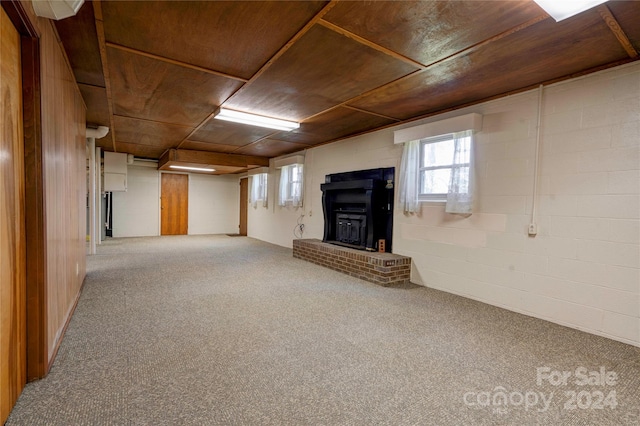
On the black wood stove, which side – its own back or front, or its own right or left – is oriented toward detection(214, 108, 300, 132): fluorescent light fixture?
front

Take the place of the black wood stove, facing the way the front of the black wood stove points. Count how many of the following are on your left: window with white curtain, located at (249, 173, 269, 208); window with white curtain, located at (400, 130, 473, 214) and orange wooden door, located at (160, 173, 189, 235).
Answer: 1

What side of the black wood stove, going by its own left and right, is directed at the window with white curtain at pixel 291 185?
right

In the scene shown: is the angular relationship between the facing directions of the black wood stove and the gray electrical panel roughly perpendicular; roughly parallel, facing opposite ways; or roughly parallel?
roughly perpendicular

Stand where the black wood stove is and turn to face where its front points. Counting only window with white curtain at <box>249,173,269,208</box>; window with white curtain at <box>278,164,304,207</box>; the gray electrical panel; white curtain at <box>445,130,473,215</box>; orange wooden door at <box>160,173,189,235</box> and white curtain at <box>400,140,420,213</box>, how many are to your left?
2

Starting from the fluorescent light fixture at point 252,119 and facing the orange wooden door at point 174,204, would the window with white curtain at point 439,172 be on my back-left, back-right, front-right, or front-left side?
back-right

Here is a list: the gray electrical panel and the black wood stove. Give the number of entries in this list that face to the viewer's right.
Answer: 0

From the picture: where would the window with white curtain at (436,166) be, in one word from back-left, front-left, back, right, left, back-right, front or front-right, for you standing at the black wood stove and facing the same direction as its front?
left

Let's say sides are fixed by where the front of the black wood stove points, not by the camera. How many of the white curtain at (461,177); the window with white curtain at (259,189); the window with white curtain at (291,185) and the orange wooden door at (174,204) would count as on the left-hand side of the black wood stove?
1

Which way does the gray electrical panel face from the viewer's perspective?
toward the camera

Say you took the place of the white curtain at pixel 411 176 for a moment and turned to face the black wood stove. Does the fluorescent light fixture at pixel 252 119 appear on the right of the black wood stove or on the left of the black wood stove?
left

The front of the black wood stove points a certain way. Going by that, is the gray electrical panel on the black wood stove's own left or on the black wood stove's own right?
on the black wood stove's own right

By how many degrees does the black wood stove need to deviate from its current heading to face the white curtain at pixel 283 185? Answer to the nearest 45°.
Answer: approximately 90° to its right

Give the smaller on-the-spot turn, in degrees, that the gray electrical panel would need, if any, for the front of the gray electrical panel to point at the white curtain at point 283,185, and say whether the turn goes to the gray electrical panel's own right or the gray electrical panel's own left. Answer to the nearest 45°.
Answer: approximately 45° to the gray electrical panel's own left

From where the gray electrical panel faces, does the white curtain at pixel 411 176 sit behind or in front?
in front

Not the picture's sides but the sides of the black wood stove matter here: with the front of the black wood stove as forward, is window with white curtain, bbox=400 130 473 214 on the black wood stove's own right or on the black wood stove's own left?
on the black wood stove's own left

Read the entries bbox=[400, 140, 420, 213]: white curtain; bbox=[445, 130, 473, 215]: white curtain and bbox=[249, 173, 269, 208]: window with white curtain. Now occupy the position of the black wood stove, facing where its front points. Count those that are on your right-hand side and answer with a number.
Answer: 1

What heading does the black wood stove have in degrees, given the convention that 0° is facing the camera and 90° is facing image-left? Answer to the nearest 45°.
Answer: approximately 45°
